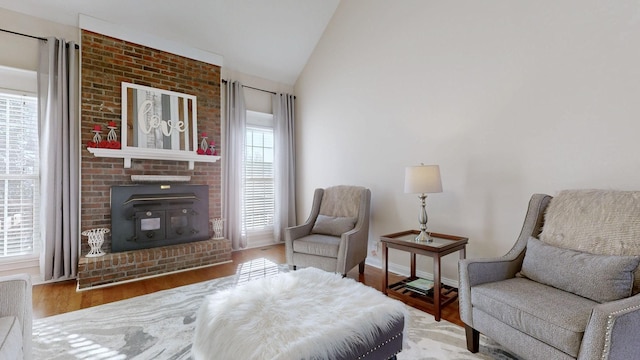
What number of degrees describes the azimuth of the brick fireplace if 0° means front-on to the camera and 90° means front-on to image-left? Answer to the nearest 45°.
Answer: approximately 315°

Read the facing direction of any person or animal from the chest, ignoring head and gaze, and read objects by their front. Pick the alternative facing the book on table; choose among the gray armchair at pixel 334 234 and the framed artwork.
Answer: the framed artwork

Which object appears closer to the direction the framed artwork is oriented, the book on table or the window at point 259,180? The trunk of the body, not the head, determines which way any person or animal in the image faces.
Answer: the book on table

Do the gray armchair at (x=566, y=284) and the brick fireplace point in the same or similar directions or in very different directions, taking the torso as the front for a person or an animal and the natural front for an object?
very different directions

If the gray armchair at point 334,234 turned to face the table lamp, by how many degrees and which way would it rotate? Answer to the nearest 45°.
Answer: approximately 90° to its left

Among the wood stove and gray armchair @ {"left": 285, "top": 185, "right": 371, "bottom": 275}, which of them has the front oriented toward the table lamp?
the wood stove

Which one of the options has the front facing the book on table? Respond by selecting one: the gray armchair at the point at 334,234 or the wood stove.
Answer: the wood stove

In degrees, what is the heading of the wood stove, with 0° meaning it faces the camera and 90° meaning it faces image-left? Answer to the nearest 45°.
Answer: approximately 315°

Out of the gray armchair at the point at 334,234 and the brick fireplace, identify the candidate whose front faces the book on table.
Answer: the brick fireplace

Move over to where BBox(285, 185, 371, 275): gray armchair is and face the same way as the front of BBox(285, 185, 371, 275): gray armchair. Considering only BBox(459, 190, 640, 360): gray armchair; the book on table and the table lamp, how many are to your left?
3

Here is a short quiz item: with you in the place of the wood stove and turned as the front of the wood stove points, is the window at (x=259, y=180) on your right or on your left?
on your left

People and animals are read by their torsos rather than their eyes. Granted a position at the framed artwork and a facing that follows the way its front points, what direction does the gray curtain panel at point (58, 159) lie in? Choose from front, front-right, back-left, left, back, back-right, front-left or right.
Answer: back-right

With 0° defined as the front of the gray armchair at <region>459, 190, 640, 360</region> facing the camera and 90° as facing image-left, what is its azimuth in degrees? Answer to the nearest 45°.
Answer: approximately 45°

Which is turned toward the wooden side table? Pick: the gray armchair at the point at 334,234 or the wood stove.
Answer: the wood stove
